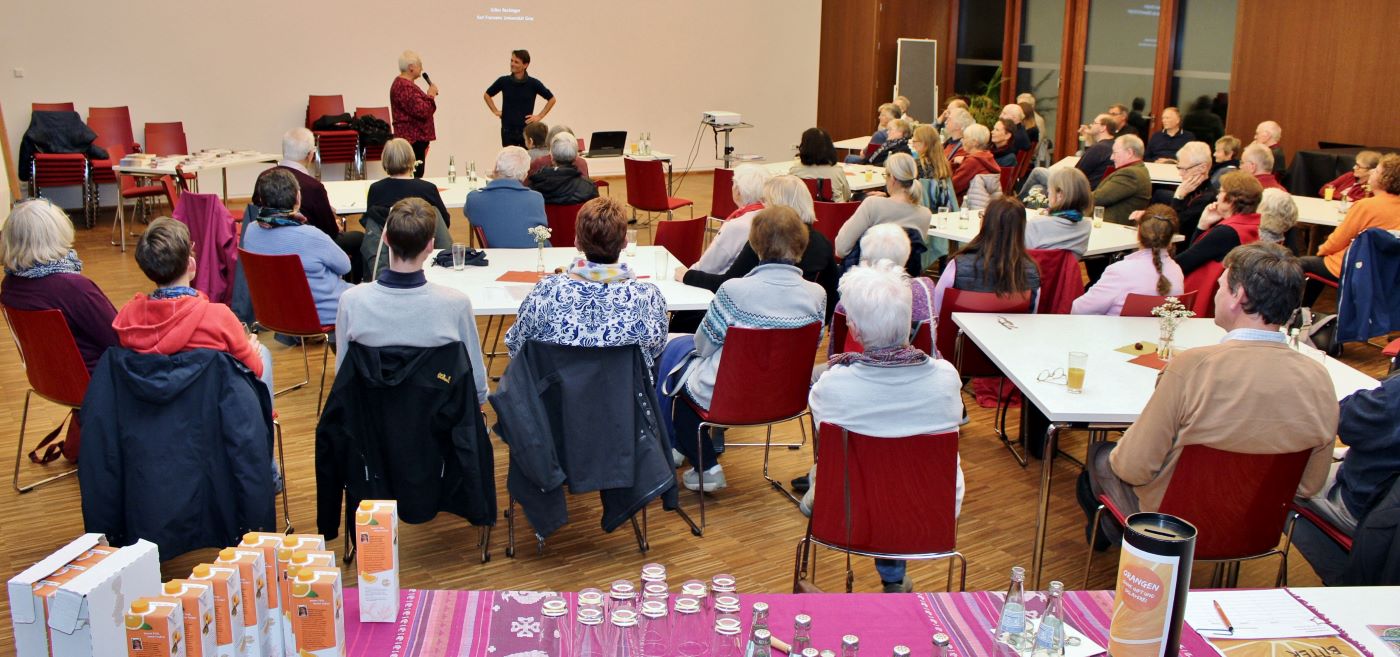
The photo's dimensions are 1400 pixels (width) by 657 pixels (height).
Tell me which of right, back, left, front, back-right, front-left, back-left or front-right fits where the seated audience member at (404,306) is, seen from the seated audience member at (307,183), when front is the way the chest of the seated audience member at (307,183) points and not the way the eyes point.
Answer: back-right

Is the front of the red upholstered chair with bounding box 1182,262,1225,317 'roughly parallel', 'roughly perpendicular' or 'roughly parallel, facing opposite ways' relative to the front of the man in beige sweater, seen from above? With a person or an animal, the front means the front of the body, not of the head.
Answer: roughly parallel

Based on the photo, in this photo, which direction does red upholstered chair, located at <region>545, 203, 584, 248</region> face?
away from the camera

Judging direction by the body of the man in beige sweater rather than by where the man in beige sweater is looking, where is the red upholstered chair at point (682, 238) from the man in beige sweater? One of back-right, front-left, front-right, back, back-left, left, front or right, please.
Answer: front

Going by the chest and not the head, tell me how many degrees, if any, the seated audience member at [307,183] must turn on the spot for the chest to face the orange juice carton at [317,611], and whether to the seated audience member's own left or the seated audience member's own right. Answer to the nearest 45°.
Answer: approximately 135° to the seated audience member's own right

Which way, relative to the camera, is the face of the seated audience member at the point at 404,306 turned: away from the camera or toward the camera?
away from the camera

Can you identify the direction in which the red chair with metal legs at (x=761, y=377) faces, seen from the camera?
facing away from the viewer and to the left of the viewer

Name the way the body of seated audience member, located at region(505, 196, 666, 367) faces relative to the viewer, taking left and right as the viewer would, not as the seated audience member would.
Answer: facing away from the viewer

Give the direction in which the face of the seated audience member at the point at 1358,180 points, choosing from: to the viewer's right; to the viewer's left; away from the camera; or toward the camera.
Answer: to the viewer's left

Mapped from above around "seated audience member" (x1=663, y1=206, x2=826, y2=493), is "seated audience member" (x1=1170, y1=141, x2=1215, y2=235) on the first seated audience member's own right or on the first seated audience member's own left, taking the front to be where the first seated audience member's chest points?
on the first seated audience member's own right

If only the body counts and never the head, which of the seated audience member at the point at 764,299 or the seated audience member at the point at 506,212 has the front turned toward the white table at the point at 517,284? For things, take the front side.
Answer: the seated audience member at the point at 764,299

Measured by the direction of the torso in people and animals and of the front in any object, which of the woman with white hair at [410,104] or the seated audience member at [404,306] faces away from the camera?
the seated audience member

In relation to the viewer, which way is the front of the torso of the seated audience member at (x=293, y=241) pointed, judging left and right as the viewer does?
facing away from the viewer and to the right of the viewer

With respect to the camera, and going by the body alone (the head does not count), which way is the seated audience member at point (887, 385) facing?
away from the camera

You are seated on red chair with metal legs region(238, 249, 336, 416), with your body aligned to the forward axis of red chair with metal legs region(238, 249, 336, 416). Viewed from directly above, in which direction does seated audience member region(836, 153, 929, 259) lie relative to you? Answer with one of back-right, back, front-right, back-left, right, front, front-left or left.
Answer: front-right

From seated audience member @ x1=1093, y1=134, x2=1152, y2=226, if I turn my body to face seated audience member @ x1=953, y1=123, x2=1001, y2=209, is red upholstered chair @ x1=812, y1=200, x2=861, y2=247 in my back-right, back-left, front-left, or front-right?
front-left

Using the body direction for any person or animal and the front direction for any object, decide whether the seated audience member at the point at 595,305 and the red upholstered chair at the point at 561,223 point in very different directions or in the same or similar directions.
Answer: same or similar directions

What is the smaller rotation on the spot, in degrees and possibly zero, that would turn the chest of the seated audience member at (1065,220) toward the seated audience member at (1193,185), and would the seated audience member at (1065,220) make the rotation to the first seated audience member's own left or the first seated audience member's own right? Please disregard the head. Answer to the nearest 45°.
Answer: approximately 45° to the first seated audience member's own right

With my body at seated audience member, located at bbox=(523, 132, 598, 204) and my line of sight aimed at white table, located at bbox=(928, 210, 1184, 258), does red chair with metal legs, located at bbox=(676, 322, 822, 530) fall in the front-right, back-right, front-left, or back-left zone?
front-right
